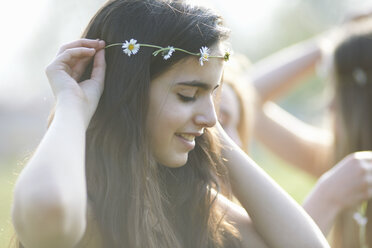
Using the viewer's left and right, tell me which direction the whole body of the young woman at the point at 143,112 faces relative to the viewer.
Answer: facing the viewer and to the right of the viewer

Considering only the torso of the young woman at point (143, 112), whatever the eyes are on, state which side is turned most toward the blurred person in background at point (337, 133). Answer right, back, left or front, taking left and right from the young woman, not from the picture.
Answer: left
